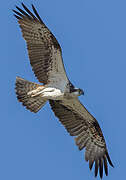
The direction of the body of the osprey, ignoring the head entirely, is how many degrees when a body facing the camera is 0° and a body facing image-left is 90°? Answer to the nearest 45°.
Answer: approximately 270°
